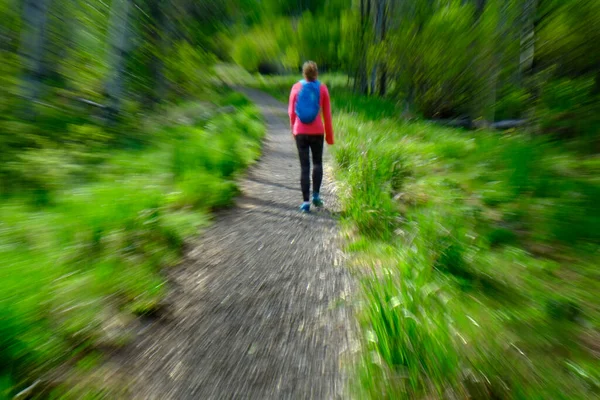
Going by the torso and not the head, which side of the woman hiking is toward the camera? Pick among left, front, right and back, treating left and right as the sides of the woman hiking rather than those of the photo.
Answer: back

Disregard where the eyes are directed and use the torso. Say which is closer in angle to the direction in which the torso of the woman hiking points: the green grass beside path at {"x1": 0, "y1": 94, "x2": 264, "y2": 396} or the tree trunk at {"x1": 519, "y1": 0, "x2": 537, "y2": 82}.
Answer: the tree trunk

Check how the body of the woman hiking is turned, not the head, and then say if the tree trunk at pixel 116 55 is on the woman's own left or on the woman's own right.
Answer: on the woman's own left

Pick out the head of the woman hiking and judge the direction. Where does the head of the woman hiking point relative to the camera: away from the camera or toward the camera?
away from the camera

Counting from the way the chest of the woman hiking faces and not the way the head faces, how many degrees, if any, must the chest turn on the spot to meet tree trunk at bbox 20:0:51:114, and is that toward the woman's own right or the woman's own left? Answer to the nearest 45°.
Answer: approximately 90° to the woman's own left

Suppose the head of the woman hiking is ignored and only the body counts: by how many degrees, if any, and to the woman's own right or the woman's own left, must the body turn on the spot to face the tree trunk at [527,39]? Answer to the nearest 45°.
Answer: approximately 90° to the woman's own right

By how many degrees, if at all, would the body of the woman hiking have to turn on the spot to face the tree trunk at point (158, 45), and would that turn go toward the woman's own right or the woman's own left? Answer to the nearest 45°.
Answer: approximately 45° to the woman's own left
